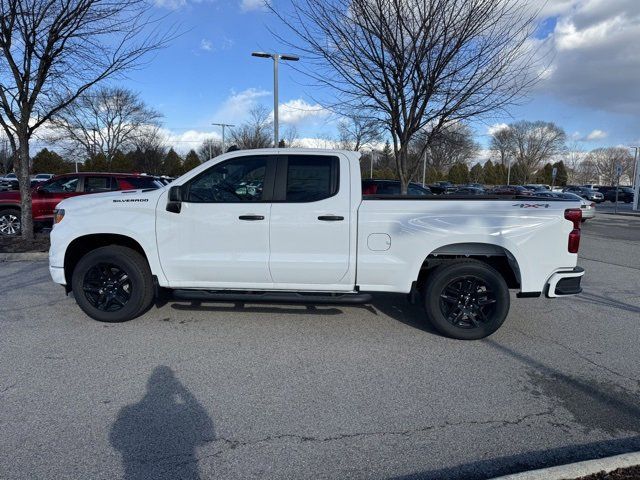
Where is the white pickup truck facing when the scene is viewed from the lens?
facing to the left of the viewer

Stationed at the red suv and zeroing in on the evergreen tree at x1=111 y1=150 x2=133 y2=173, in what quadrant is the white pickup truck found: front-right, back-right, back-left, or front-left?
back-right

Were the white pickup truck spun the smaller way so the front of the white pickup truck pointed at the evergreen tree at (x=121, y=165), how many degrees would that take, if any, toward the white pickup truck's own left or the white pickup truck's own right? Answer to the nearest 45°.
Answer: approximately 45° to the white pickup truck's own right

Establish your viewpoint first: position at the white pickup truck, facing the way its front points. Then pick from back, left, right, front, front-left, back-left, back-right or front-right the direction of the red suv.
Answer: front-right
